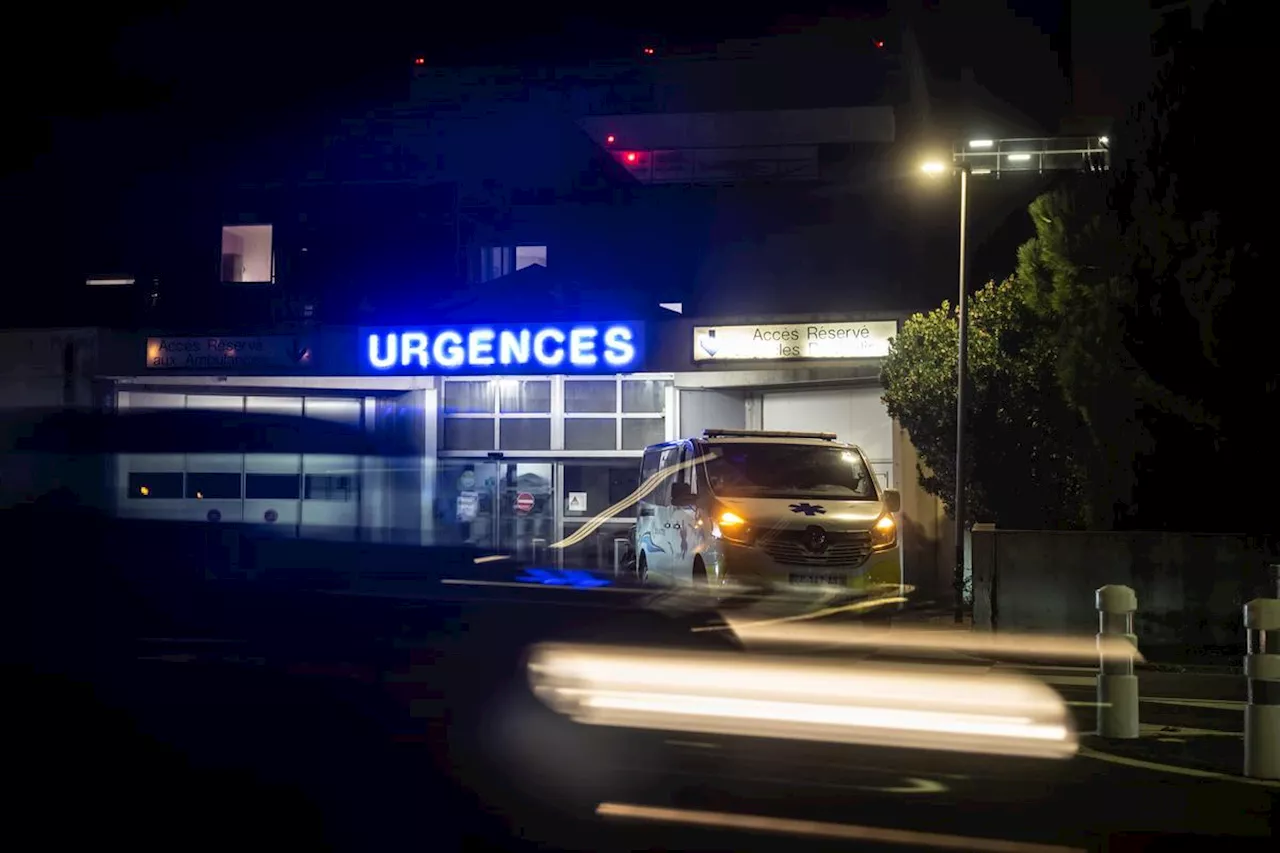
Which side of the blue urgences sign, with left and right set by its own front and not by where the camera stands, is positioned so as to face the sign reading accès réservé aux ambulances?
right

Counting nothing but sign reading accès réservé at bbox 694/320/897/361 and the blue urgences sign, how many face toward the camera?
2

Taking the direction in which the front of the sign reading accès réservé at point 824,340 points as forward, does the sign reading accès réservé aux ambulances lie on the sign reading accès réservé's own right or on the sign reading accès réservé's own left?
on the sign reading accès réservé's own right

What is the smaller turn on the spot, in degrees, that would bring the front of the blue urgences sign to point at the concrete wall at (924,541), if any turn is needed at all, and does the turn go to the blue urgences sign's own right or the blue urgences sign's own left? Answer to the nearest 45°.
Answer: approximately 90° to the blue urgences sign's own left

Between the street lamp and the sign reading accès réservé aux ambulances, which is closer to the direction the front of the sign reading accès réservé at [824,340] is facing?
the street lamp

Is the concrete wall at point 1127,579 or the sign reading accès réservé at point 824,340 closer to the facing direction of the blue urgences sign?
the concrete wall

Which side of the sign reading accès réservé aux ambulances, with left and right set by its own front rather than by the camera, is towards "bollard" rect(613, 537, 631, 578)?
left
